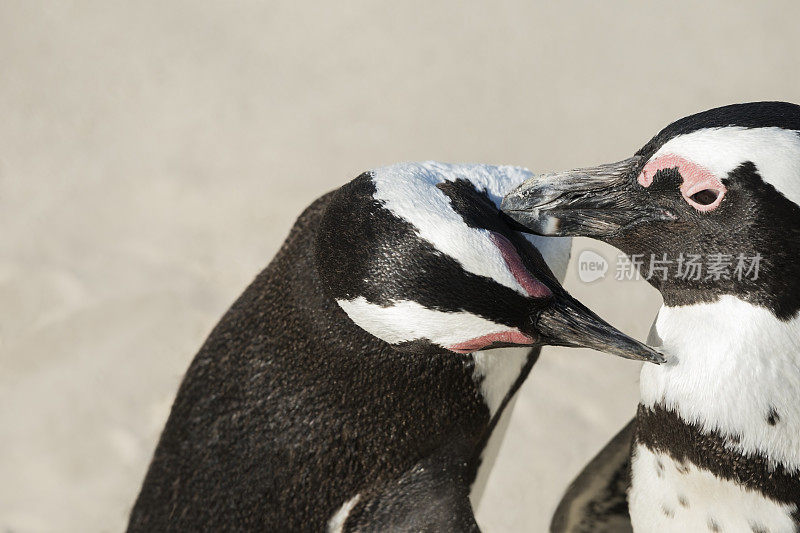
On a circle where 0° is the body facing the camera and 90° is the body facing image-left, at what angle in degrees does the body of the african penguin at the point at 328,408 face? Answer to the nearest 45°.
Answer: approximately 270°

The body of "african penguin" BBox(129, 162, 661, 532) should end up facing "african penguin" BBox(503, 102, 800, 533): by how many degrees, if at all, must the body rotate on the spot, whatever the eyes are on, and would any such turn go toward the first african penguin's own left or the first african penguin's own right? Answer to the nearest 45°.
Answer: approximately 45° to the first african penguin's own right
